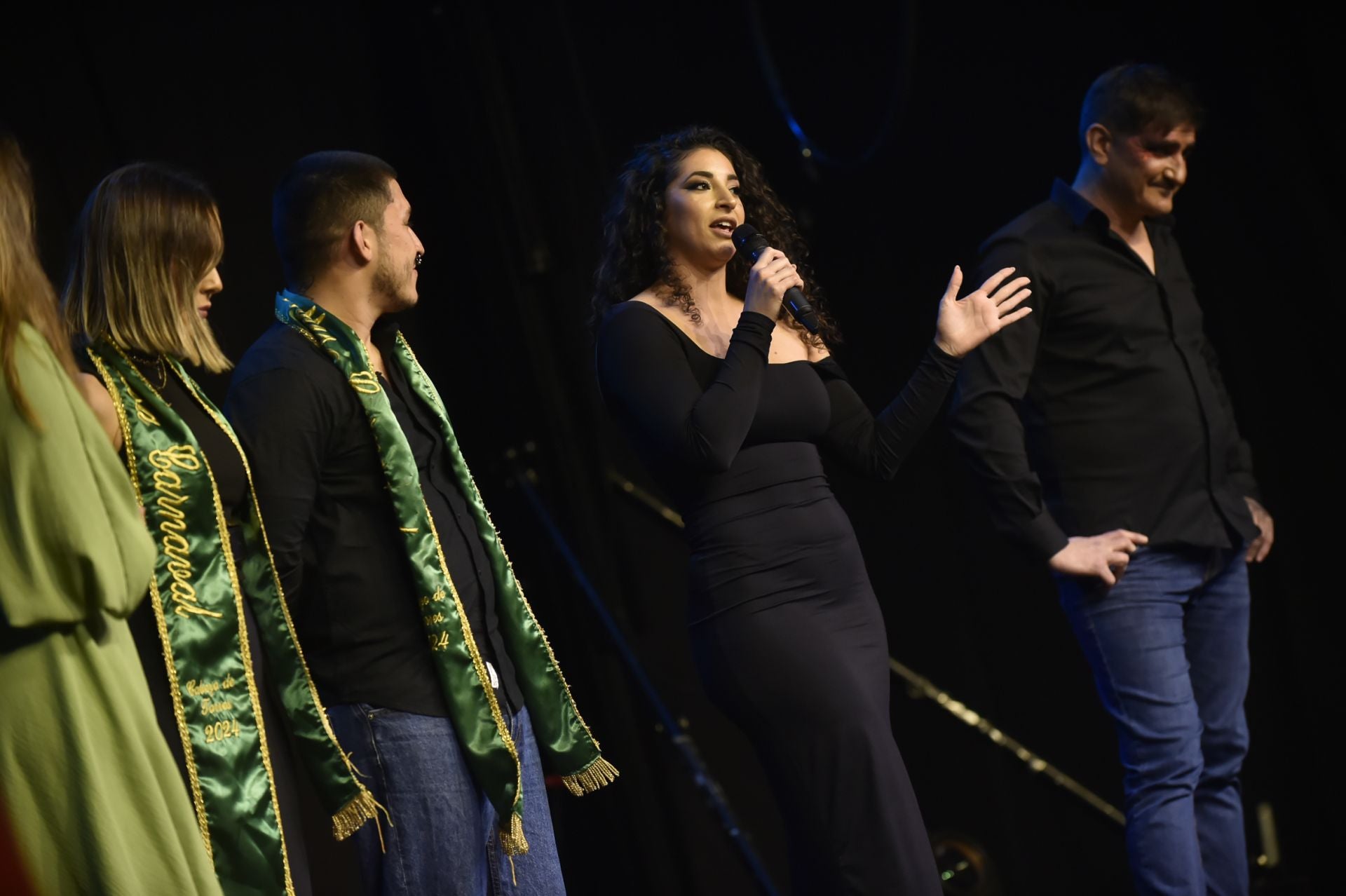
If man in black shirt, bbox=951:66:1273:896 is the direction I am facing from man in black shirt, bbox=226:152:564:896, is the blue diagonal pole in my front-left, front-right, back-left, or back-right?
front-left

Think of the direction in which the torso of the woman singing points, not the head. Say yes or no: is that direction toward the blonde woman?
no

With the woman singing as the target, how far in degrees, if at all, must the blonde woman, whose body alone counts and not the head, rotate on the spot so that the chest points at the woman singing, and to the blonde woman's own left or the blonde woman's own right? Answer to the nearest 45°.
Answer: approximately 45° to the blonde woman's own left

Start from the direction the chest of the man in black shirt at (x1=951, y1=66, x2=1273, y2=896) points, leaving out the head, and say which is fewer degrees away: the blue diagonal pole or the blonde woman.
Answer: the blonde woman

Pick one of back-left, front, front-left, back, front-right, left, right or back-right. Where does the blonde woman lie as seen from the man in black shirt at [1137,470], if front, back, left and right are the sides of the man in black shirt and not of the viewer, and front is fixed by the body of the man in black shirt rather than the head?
right

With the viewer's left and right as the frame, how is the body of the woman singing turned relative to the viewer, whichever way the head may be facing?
facing the viewer and to the right of the viewer

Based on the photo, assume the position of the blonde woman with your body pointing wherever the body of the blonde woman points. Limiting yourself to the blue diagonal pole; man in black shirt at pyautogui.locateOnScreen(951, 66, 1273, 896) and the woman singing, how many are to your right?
0

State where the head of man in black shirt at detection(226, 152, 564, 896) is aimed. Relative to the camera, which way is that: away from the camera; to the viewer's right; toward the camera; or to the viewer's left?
to the viewer's right

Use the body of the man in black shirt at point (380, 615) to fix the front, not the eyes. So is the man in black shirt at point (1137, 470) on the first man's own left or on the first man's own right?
on the first man's own left

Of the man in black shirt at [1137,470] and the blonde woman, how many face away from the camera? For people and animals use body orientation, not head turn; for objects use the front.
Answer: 0

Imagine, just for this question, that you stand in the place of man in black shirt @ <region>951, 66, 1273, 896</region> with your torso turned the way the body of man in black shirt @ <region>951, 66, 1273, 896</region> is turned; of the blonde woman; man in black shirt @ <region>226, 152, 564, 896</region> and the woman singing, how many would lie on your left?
0

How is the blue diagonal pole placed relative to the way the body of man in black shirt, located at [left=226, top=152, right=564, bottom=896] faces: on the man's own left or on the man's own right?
on the man's own left

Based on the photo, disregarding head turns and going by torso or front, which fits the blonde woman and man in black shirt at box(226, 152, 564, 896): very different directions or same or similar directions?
same or similar directions
